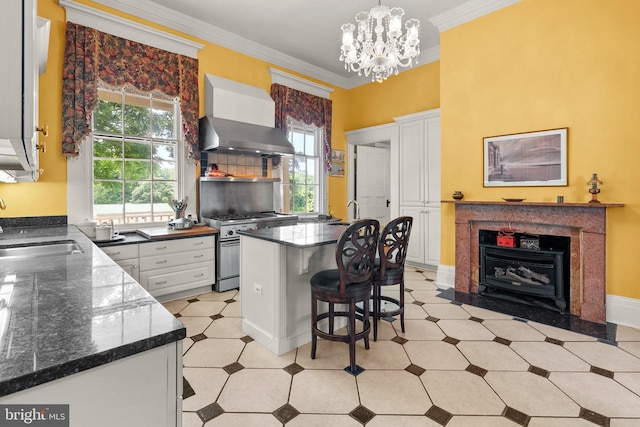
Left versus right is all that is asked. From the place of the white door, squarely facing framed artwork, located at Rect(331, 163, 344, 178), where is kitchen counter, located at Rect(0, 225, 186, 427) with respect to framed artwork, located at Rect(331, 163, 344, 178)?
left

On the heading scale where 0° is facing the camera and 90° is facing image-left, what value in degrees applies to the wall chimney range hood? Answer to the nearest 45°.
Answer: approximately 315°

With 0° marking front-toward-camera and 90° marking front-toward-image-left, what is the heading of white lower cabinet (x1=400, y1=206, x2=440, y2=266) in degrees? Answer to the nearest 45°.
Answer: approximately 45°

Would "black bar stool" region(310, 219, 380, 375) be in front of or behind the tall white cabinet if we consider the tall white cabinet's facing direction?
in front

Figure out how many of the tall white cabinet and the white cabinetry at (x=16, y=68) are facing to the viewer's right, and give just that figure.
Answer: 1

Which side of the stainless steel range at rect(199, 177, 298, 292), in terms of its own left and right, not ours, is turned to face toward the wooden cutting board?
right

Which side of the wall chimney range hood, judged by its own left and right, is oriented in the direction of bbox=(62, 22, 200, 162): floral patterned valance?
right

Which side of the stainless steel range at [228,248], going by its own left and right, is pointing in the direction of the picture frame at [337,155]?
left

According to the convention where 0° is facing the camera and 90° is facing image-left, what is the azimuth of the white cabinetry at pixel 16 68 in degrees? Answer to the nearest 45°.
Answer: approximately 270°

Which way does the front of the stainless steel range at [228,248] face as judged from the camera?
facing the viewer and to the right of the viewer

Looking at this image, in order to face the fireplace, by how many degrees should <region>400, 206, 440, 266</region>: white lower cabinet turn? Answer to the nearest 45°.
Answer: approximately 90° to its left

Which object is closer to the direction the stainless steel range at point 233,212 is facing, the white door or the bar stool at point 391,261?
the bar stool

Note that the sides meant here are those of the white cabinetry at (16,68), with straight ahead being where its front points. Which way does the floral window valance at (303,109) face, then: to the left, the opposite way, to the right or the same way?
to the right

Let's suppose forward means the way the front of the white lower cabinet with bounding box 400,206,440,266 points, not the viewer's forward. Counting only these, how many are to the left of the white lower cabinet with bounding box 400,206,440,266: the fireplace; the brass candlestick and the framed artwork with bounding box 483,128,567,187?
3
